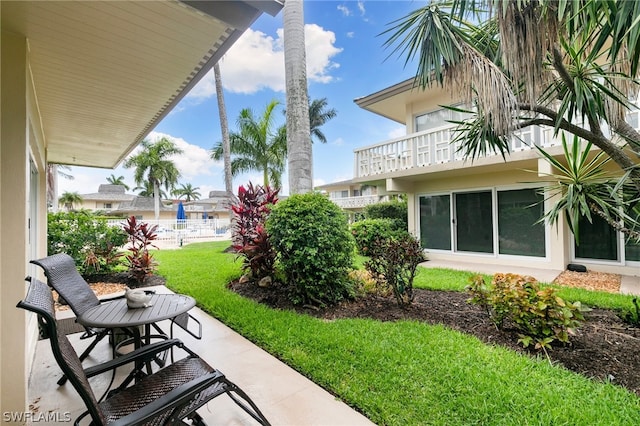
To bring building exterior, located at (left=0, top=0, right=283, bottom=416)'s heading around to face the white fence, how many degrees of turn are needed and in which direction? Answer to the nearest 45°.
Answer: approximately 90° to its left

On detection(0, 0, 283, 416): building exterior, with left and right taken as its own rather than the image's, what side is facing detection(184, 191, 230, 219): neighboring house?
left

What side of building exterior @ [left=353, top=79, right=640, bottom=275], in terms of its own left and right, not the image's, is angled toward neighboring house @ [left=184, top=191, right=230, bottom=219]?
right

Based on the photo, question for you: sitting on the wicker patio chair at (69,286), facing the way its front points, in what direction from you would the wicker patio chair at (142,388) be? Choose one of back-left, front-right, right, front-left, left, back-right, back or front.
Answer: front-right

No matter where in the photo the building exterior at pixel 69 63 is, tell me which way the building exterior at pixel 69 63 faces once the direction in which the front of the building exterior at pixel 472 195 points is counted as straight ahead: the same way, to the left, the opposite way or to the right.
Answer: the opposite way

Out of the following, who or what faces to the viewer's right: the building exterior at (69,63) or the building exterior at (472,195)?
the building exterior at (69,63)

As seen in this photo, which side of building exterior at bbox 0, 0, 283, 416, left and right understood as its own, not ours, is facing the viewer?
right

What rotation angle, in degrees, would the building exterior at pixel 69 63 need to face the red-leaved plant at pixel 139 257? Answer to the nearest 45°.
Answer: approximately 90° to its left

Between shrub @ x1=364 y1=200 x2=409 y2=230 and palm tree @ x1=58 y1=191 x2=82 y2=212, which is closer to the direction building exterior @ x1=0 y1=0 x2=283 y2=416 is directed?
the shrub

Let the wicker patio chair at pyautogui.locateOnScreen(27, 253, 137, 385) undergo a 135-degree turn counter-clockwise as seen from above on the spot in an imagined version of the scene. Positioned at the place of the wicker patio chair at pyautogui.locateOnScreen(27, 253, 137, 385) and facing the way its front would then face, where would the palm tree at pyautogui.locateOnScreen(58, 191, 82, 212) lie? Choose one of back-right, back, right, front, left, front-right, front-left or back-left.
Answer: front

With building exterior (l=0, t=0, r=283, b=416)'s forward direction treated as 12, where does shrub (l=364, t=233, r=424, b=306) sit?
The shrub is roughly at 12 o'clock from the building exterior.

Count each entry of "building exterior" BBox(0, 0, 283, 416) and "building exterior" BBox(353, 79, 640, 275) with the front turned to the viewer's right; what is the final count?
1

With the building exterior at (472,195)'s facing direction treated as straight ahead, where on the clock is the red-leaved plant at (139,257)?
The red-leaved plant is roughly at 12 o'clock from the building exterior.

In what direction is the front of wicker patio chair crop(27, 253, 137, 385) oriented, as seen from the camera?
facing the viewer and to the right of the viewer

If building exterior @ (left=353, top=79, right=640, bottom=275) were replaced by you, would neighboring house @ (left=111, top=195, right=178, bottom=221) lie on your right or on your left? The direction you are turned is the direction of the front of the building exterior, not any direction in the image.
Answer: on your right

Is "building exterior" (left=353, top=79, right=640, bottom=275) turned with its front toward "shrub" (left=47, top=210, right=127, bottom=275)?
yes
